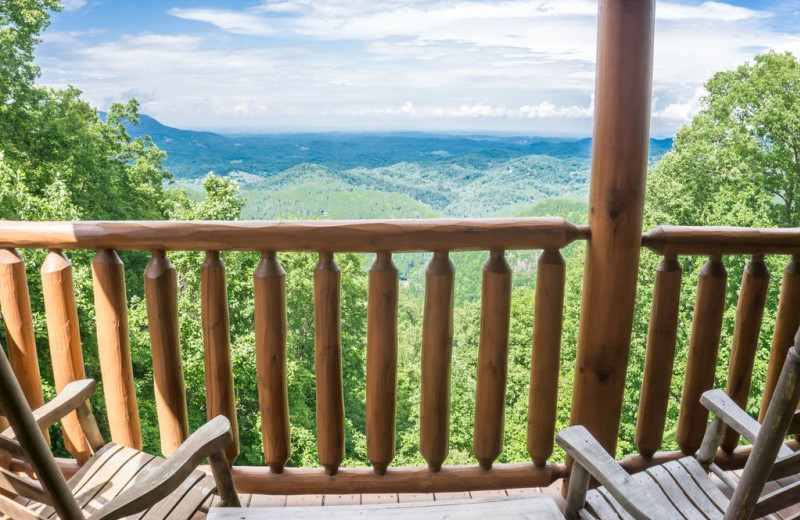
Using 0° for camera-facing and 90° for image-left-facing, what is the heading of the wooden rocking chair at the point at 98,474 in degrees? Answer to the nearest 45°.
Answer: approximately 225°

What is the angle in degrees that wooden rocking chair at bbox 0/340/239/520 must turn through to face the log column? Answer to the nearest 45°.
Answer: approximately 45° to its right

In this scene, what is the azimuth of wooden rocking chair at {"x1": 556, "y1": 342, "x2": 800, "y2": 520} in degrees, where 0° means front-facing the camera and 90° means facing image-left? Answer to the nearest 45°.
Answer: approximately 135°

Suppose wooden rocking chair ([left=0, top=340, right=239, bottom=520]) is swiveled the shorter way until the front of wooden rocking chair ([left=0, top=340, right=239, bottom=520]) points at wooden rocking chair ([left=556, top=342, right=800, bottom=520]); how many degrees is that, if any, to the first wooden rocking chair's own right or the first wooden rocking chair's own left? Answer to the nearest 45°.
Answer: approximately 90° to the first wooden rocking chair's own right

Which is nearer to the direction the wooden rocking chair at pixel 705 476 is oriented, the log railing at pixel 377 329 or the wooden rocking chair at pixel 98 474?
the log railing
